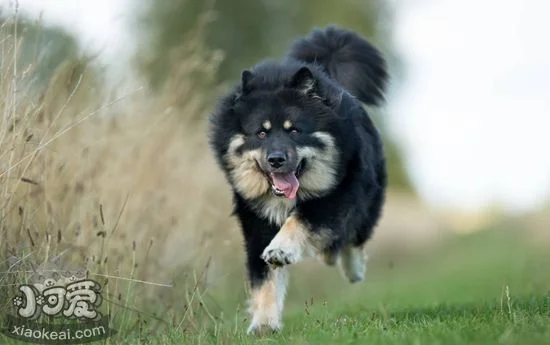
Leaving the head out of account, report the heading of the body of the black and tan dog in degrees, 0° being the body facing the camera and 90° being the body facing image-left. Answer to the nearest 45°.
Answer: approximately 45°
